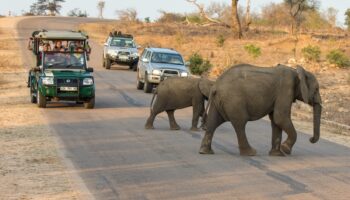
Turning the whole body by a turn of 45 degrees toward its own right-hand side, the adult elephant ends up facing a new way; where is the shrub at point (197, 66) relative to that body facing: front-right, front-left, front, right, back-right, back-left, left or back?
back-left

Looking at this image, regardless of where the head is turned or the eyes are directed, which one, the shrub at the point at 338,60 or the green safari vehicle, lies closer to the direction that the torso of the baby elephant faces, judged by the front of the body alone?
the shrub

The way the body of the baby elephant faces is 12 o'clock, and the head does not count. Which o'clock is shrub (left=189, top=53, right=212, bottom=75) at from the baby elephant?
The shrub is roughly at 9 o'clock from the baby elephant.

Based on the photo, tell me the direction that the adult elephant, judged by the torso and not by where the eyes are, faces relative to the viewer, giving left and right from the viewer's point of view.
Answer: facing to the right of the viewer

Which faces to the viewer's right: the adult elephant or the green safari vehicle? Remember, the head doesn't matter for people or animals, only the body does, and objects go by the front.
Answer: the adult elephant

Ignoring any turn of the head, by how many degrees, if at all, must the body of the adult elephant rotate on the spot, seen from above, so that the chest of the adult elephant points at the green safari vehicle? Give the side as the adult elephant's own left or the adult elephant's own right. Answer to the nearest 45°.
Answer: approximately 135° to the adult elephant's own left

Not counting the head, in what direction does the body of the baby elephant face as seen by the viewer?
to the viewer's right

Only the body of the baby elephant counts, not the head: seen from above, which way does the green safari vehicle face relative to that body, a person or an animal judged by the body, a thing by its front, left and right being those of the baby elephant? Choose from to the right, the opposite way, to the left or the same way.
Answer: to the right

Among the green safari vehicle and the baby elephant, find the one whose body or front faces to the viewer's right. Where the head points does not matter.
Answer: the baby elephant

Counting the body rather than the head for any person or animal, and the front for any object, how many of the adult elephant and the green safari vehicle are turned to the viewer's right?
1

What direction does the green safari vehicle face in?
toward the camera

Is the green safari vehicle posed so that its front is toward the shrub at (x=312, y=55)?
no

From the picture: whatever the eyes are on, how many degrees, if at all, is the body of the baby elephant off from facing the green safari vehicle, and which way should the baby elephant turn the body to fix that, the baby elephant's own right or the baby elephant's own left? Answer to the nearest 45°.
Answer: approximately 135° to the baby elephant's own left

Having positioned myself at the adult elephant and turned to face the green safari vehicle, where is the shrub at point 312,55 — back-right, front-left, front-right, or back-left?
front-right

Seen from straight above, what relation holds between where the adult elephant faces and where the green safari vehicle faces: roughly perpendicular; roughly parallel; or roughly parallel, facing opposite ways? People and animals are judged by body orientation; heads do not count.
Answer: roughly perpendicular

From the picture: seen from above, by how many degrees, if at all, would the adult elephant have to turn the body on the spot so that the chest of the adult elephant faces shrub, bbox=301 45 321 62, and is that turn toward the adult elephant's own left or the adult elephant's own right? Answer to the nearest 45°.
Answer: approximately 90° to the adult elephant's own left

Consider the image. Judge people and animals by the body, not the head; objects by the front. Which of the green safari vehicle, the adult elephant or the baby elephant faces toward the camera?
the green safari vehicle

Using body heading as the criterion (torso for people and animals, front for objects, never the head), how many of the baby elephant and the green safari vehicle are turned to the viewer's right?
1
